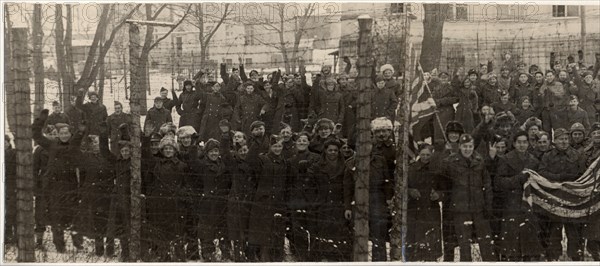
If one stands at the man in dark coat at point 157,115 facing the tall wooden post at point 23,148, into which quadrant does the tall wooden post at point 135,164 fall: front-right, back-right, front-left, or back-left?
front-left

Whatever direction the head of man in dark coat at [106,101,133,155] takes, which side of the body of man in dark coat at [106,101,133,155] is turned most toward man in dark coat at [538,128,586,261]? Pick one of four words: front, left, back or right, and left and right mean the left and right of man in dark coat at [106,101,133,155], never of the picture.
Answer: left

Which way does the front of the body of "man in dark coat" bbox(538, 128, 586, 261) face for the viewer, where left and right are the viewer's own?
facing the viewer

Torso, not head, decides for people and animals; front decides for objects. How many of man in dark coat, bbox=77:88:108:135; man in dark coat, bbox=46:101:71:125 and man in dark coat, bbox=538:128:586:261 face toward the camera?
3

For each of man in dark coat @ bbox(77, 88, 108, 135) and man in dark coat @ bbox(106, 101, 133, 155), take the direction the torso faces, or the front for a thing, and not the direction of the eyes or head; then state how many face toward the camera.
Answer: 2

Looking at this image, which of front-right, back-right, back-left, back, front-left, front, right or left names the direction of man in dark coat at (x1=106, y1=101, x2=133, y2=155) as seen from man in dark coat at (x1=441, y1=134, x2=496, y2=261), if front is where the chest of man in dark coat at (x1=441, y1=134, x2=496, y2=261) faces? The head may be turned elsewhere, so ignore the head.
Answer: right

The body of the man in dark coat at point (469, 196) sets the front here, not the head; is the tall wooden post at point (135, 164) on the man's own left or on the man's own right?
on the man's own right

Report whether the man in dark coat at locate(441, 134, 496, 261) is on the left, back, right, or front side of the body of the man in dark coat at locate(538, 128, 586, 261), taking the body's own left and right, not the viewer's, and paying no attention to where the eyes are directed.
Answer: right

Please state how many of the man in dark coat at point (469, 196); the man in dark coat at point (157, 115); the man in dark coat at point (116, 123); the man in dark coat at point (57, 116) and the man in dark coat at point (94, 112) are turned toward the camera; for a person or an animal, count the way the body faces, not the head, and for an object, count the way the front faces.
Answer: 5

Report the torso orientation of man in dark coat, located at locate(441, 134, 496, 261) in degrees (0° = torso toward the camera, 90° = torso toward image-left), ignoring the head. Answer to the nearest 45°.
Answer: approximately 0°

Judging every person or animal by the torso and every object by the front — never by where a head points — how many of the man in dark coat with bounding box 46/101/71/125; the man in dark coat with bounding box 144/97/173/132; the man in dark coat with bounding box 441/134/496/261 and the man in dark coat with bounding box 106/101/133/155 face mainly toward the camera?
4

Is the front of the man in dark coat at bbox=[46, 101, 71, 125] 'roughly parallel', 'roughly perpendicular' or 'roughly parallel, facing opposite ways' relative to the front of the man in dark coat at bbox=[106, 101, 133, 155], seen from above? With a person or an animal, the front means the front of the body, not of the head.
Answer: roughly parallel

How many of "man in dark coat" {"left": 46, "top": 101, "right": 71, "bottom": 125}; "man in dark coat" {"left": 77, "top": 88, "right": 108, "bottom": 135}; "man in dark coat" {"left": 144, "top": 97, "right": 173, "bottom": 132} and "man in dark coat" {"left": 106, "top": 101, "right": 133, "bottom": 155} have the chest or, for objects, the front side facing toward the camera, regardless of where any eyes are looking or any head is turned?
4
